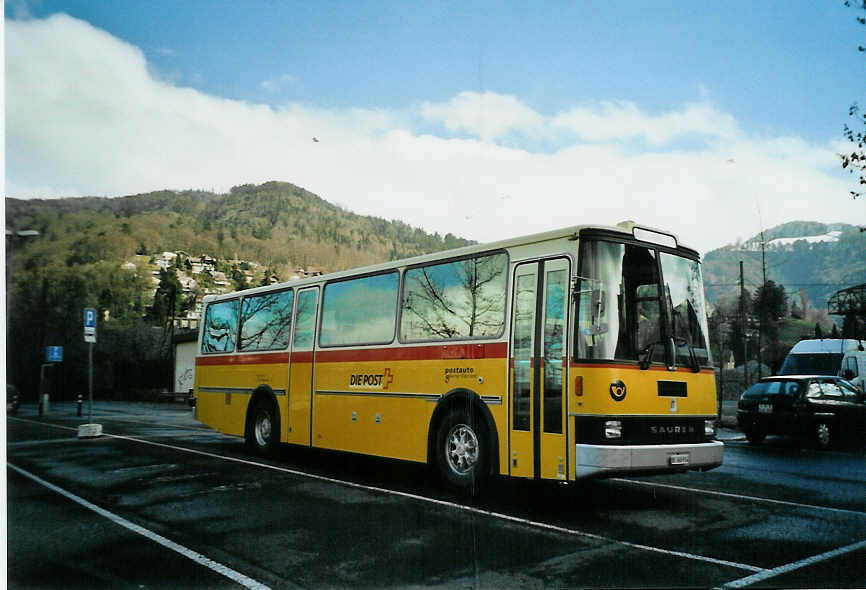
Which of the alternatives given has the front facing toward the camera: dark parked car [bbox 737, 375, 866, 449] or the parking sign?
the parking sign

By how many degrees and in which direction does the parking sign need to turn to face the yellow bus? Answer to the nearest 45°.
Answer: approximately 45° to its left

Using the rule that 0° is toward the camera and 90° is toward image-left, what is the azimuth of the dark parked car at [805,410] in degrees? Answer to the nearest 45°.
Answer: approximately 225°

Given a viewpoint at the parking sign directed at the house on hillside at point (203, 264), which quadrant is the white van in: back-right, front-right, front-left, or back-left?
front-right

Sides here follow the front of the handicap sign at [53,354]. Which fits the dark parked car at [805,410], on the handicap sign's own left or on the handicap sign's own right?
on the handicap sign's own left

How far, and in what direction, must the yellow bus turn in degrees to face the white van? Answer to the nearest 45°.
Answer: approximately 90° to its left

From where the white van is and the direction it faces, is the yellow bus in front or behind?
in front

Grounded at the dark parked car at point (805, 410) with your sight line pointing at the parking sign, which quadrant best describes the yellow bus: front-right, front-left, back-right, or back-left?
front-left

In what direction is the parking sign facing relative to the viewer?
toward the camera

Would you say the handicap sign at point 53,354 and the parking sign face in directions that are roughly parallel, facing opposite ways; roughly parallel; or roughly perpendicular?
roughly parallel

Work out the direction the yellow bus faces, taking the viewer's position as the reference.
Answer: facing the viewer and to the right of the viewer

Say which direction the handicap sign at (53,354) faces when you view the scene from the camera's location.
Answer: facing the viewer

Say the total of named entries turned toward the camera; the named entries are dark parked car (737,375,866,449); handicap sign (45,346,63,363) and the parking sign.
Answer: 2
